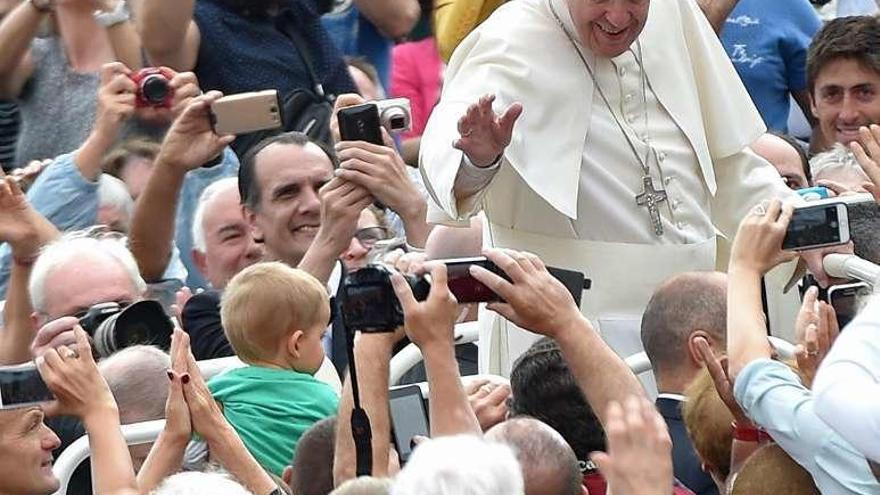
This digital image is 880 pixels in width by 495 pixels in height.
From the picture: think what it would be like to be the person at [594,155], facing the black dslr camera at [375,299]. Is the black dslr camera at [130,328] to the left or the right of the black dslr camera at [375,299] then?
right

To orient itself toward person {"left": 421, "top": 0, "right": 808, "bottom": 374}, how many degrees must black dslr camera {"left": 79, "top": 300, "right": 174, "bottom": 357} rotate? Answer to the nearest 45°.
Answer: approximately 45° to its left

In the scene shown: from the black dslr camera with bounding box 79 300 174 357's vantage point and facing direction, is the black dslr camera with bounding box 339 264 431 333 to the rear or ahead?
ahead
